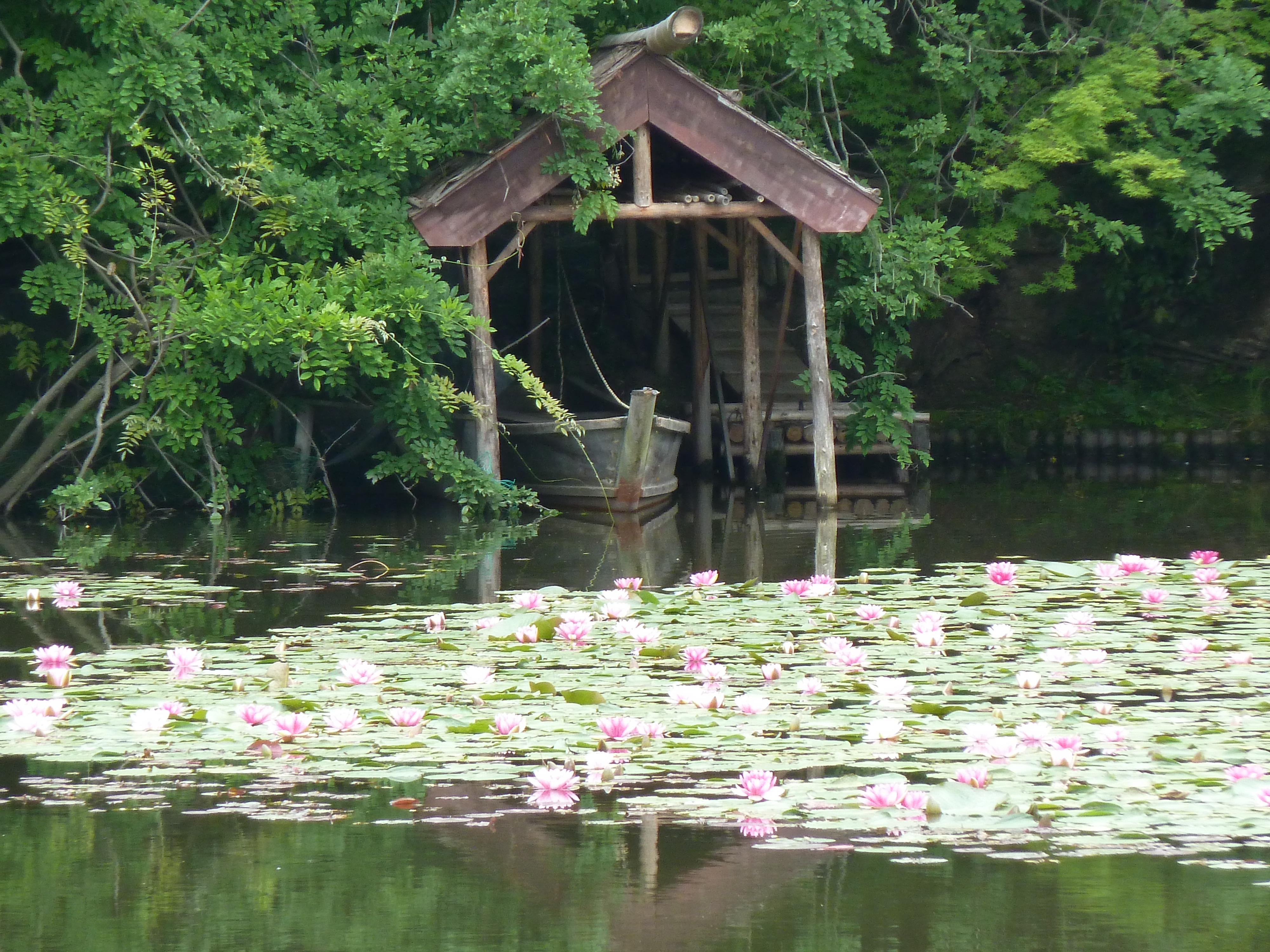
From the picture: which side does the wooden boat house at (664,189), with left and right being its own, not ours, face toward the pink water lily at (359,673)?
front

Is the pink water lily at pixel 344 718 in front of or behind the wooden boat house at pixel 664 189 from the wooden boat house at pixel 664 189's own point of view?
in front

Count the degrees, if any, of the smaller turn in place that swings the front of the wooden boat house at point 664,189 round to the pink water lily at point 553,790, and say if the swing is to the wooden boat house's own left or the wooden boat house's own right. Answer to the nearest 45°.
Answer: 0° — it already faces it

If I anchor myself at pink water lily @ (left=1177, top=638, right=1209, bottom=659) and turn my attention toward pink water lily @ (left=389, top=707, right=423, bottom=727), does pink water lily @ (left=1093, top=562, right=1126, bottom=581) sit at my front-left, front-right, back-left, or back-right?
back-right

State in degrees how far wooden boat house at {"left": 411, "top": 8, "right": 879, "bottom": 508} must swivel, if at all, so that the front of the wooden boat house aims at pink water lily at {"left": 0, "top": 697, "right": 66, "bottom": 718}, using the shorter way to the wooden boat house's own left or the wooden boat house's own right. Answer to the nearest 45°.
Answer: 0° — it already faces it

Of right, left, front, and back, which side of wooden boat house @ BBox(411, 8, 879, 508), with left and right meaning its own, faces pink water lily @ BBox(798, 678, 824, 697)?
front

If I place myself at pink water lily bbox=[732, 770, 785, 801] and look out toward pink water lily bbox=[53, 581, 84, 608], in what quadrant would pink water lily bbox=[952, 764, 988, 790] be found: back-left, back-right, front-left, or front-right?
back-right

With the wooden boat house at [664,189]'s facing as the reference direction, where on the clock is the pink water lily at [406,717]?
The pink water lily is roughly at 12 o'clock from the wooden boat house.

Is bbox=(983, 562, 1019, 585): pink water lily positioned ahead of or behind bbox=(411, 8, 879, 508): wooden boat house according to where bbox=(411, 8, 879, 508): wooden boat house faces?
ahead

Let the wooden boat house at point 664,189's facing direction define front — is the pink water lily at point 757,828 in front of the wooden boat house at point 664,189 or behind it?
in front

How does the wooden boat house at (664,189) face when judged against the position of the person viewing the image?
facing the viewer

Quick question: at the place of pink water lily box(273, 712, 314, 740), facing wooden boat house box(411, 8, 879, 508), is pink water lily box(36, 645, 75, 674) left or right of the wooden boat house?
left
